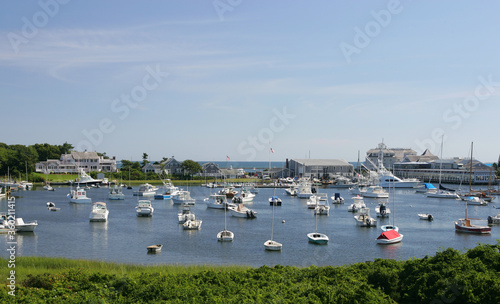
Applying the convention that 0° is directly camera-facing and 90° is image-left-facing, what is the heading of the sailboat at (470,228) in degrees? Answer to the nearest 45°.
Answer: approximately 90°

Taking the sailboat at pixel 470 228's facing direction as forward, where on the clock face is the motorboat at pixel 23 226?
the motorboat at pixel 23 226 is roughly at 11 o'clock from the sailboat at pixel 470 228.

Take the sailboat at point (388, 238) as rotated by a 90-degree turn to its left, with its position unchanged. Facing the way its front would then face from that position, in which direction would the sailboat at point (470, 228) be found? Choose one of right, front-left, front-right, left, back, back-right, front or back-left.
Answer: left

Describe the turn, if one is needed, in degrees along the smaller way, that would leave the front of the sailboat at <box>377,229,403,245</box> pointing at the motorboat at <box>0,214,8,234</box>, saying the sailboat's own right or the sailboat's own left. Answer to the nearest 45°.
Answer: approximately 45° to the sailboat's own right
